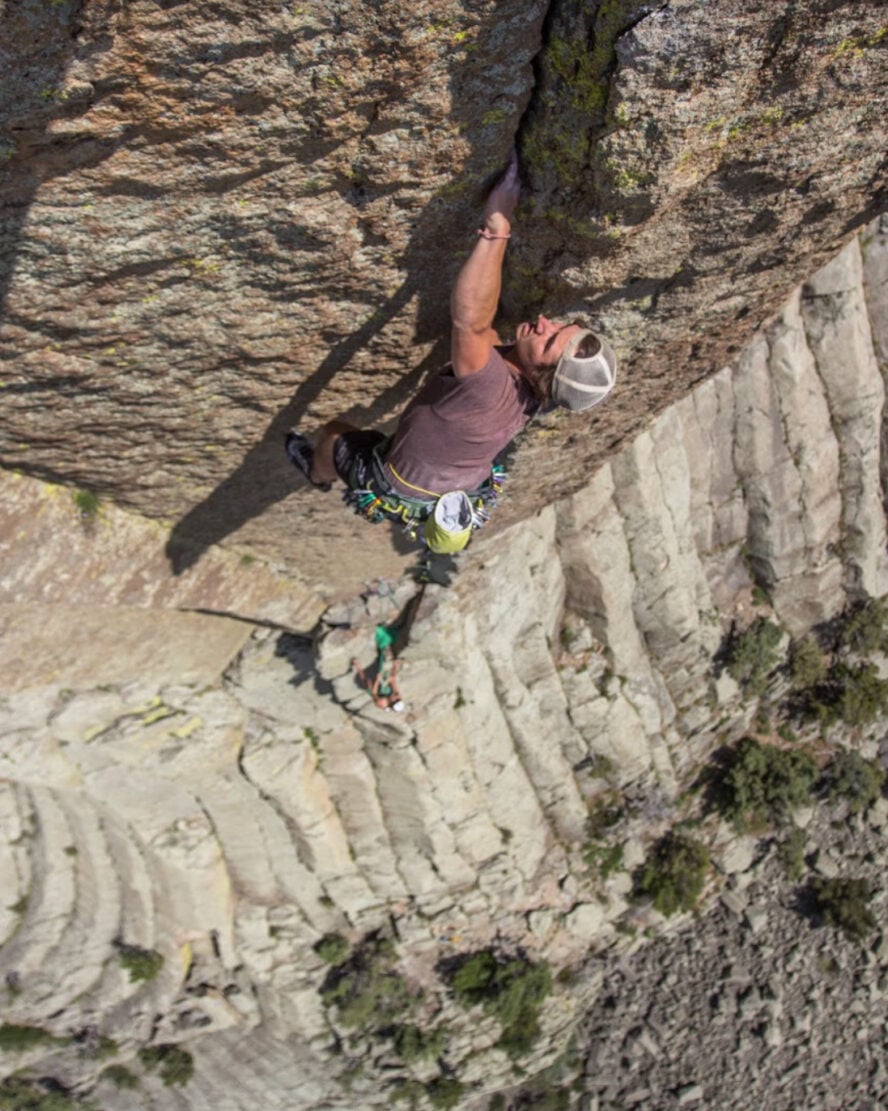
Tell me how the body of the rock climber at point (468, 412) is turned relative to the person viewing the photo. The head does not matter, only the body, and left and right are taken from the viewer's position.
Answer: facing away from the viewer and to the left of the viewer

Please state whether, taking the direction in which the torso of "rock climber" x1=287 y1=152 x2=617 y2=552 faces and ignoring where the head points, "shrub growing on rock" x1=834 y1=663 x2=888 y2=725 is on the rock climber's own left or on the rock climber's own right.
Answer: on the rock climber's own right

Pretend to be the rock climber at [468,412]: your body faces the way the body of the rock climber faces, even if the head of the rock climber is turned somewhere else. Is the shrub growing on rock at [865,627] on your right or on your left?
on your right
